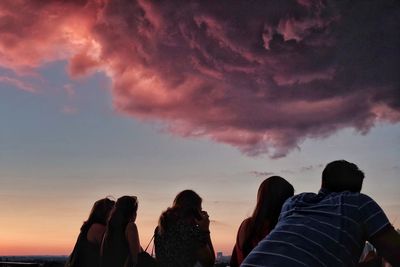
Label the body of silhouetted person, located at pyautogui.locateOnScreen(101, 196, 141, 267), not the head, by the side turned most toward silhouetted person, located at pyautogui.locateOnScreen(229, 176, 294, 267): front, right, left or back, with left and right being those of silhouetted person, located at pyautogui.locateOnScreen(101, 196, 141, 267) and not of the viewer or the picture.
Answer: right

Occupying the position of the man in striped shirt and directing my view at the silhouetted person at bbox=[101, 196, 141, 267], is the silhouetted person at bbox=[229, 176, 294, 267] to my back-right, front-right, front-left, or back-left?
front-right

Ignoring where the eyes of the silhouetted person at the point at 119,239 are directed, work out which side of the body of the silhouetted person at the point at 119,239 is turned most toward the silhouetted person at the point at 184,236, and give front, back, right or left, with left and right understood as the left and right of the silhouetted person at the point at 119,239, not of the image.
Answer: right

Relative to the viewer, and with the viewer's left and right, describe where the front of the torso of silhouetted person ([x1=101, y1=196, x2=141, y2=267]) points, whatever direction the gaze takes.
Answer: facing away from the viewer and to the right of the viewer

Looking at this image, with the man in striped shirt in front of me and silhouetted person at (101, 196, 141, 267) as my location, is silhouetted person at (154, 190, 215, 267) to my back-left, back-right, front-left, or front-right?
front-left

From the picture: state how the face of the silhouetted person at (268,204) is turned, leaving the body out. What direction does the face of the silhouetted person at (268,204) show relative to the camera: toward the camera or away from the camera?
away from the camera

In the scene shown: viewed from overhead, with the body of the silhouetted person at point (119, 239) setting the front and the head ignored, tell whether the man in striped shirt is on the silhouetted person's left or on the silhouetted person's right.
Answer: on the silhouetted person's right
